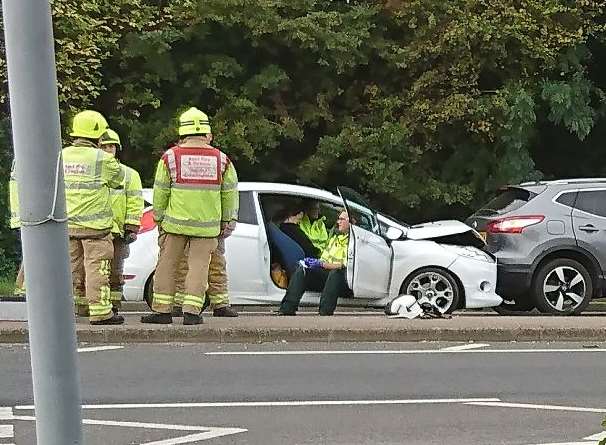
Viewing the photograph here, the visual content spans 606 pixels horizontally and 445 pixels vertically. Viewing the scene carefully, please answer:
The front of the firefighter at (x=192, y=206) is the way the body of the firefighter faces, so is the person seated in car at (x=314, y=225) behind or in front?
in front

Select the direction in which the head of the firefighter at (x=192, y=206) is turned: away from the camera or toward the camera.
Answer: away from the camera

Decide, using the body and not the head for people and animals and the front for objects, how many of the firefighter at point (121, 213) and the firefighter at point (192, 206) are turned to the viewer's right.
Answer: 0

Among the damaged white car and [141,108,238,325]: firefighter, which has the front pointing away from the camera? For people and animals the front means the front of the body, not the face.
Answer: the firefighter

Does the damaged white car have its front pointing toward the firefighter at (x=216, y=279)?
no

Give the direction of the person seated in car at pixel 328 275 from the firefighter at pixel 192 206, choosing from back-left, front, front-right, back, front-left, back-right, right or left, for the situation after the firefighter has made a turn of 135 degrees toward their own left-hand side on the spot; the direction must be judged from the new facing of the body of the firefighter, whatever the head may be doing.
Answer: back

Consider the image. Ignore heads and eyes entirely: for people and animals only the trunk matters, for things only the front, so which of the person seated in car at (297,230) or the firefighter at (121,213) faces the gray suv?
the person seated in car

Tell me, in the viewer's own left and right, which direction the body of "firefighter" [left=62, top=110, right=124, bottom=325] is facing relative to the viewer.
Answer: facing away from the viewer and to the right of the viewer

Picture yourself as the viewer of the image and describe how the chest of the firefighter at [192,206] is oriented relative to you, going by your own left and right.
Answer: facing away from the viewer

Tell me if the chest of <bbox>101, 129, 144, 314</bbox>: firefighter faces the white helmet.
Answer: no

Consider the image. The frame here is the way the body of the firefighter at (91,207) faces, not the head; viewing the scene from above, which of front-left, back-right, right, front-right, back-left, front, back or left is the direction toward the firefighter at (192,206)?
front-right

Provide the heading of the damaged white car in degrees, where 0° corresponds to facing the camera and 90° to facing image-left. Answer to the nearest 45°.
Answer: approximately 270°

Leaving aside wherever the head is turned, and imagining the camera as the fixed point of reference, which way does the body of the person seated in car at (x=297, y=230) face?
to the viewer's right
